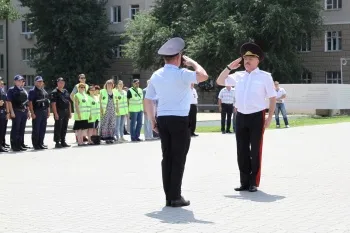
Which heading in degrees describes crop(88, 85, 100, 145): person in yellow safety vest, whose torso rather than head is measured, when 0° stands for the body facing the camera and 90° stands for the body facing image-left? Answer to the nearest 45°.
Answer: approximately 0°

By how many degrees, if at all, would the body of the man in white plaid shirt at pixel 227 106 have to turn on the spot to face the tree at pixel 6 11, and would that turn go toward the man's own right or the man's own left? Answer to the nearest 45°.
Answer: approximately 135° to the man's own right

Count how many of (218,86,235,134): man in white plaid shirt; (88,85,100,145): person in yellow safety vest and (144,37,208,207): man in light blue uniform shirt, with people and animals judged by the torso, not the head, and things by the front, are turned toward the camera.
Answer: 2

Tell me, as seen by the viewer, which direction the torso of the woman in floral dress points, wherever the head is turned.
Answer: toward the camera

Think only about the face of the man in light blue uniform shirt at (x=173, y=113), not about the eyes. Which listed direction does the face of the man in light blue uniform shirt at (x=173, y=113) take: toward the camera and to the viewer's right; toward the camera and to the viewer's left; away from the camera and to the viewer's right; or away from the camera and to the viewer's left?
away from the camera and to the viewer's right

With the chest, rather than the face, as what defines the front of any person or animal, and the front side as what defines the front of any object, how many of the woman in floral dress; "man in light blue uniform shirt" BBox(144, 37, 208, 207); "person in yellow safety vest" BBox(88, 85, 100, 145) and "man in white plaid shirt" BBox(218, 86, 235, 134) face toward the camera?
3

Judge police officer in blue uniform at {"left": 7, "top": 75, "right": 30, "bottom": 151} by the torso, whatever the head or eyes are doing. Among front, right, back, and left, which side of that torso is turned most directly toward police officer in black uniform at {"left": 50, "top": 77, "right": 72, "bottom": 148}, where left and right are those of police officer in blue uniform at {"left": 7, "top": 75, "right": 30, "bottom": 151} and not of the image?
left

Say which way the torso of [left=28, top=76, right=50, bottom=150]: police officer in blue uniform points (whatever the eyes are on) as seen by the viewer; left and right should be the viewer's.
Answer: facing the viewer and to the right of the viewer

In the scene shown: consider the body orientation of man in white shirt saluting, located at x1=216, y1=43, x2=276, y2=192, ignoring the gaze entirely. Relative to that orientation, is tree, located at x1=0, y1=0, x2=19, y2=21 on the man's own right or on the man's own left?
on the man's own right
